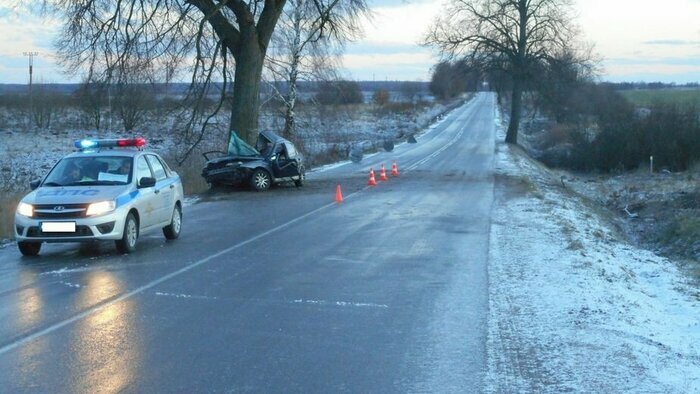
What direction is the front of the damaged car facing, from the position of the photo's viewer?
facing the viewer and to the left of the viewer

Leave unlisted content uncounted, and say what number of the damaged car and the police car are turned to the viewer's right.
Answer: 0

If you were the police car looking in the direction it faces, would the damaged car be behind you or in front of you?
behind

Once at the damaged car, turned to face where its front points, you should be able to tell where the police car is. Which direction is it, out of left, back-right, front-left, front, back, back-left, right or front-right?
front-left
